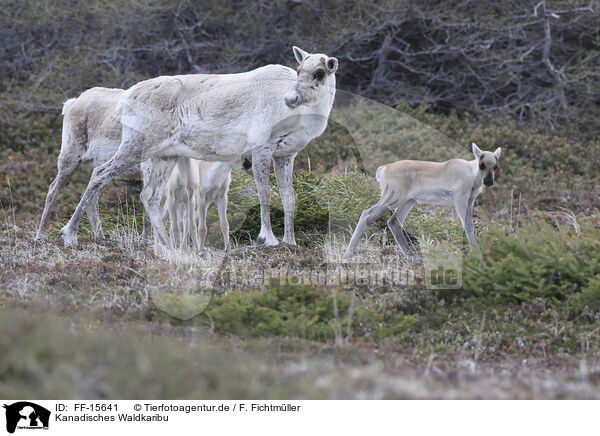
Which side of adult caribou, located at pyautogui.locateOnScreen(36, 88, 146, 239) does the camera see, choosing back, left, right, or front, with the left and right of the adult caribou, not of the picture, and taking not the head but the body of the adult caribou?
right

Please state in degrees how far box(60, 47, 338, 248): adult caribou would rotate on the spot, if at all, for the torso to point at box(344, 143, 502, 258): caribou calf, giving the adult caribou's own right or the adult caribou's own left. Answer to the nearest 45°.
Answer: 0° — it already faces it

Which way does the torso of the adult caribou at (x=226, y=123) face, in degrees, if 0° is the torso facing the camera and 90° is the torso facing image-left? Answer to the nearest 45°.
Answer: approximately 270°

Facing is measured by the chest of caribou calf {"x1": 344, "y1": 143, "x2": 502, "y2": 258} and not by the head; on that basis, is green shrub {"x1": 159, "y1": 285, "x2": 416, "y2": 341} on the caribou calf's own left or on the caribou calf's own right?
on the caribou calf's own right

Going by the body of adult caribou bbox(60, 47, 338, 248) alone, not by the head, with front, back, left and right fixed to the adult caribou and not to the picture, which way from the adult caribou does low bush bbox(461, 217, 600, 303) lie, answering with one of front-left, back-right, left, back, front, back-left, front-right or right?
front-right

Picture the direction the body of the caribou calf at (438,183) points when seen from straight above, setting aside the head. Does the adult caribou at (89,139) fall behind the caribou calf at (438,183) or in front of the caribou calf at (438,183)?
behind

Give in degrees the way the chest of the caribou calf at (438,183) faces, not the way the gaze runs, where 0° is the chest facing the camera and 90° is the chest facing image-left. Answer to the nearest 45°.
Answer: approximately 270°

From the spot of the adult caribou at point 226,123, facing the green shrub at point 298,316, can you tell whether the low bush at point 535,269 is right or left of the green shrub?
left
